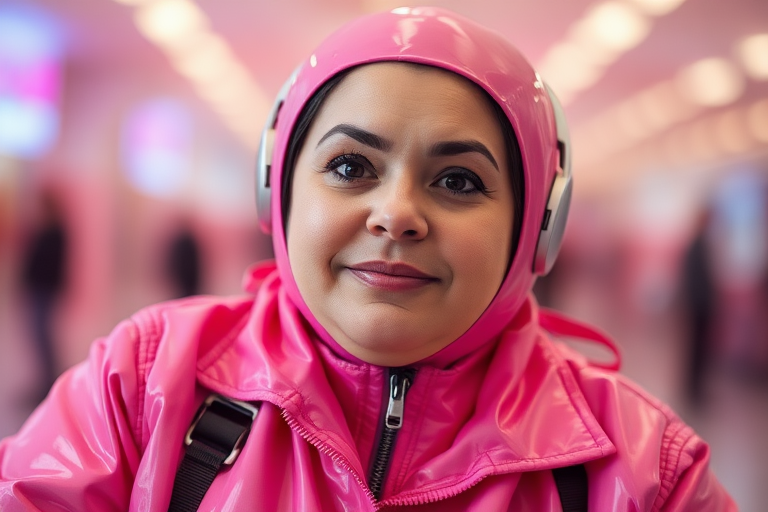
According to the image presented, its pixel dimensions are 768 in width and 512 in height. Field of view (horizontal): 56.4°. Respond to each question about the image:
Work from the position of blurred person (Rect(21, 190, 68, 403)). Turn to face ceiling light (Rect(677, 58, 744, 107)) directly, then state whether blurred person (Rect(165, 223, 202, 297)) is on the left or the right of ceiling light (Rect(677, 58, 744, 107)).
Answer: left

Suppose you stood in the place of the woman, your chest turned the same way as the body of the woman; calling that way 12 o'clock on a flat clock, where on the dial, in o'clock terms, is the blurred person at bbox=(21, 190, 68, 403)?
The blurred person is roughly at 5 o'clock from the woman.

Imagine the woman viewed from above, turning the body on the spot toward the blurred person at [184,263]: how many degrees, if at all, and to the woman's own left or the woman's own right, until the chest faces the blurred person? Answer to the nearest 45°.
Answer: approximately 180°

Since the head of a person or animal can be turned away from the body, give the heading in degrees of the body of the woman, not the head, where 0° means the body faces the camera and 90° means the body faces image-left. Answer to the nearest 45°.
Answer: approximately 0°

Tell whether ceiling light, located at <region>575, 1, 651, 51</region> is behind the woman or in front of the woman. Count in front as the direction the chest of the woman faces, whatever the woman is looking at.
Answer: behind

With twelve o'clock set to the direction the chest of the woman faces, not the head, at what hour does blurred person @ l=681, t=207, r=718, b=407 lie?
The blurred person is roughly at 7 o'clock from the woman.

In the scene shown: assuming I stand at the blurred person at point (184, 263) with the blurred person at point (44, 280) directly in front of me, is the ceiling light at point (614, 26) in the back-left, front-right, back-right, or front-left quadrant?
back-left

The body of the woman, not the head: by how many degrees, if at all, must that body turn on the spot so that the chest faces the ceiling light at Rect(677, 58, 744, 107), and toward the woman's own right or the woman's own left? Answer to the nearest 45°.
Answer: approximately 135° to the woman's own left
